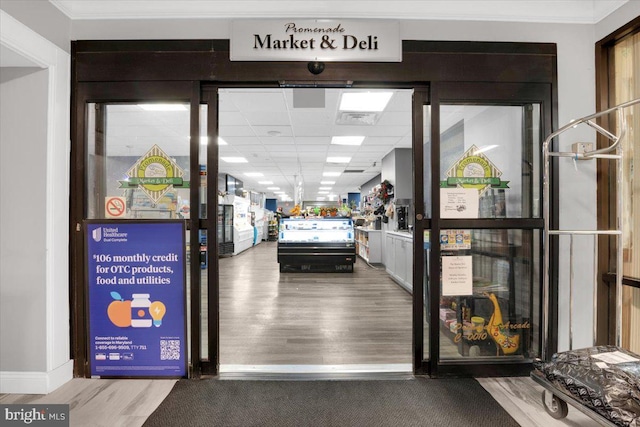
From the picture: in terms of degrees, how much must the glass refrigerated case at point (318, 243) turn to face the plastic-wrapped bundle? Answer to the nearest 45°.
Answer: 0° — it already faces it

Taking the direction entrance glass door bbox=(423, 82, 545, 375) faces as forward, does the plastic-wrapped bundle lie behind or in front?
in front

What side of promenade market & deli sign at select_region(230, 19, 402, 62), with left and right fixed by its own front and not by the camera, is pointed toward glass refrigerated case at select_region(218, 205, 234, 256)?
back

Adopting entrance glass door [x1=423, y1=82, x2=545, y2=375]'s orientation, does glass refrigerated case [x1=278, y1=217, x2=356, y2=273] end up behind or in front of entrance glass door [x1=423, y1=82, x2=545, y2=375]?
behind

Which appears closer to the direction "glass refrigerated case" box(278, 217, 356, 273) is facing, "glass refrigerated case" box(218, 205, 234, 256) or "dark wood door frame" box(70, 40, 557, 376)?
the dark wood door frame

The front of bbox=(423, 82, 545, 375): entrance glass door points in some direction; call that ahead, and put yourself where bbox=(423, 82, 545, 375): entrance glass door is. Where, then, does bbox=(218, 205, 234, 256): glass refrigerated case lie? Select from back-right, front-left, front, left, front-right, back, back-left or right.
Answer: back-right

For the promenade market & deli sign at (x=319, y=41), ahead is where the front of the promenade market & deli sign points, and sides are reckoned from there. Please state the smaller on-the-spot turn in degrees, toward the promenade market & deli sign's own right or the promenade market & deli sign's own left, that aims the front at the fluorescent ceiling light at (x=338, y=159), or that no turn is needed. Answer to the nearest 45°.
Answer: approximately 180°

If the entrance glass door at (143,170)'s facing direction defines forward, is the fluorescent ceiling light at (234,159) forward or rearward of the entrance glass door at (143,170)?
rearward

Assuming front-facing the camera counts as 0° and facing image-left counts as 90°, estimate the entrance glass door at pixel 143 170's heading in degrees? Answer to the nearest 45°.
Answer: approximately 0°

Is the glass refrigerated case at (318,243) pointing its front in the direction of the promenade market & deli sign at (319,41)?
yes

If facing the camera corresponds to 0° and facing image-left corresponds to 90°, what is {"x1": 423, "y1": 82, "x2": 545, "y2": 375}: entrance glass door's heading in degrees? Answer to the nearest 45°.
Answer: approximately 0°
